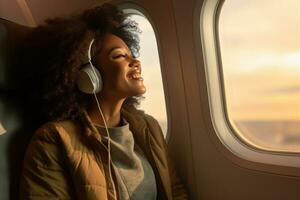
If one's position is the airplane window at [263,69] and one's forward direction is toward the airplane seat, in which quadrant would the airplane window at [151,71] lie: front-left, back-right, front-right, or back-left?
front-right

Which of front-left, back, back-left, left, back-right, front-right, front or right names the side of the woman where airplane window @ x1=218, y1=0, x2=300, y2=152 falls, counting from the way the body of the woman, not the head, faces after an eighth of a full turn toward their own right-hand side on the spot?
left
